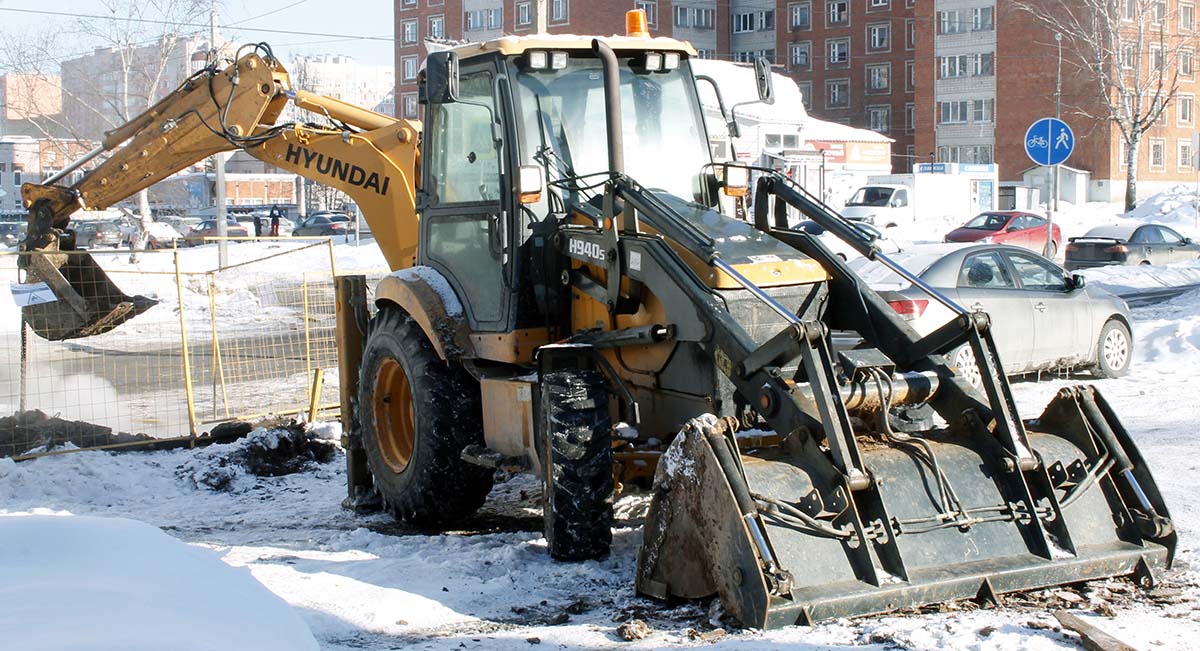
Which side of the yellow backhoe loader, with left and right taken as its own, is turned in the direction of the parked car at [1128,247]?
left

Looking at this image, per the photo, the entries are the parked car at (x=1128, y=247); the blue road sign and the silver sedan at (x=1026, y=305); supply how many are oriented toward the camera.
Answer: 1

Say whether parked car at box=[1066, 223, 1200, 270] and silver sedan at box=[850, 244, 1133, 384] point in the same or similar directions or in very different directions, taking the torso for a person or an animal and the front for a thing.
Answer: same or similar directions

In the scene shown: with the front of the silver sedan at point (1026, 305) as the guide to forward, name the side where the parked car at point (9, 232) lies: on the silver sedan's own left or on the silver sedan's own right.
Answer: on the silver sedan's own left

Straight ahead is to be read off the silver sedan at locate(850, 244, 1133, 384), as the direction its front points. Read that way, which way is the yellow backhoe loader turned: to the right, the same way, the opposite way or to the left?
to the right

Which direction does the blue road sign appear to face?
toward the camera

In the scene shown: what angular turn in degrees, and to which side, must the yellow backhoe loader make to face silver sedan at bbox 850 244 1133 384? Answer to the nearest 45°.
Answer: approximately 90° to its left

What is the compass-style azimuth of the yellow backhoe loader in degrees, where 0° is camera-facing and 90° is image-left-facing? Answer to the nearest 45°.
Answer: approximately 315°

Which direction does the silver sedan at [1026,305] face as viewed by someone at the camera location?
facing away from the viewer and to the right of the viewer

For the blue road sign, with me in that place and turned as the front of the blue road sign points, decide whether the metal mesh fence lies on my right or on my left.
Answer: on my right

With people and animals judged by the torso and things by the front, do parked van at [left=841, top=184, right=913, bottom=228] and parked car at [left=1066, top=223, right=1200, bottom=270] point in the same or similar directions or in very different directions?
very different directions

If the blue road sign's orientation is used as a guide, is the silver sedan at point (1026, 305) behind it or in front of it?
in front

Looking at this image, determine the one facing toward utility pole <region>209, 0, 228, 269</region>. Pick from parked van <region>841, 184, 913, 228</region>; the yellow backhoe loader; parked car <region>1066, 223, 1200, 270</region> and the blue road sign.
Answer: parked van <region>841, 184, 913, 228</region>

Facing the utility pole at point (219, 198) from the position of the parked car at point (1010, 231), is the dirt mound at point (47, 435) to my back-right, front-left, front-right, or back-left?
front-left

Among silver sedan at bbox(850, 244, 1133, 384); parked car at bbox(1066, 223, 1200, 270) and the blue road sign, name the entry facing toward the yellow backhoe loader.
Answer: the blue road sign
